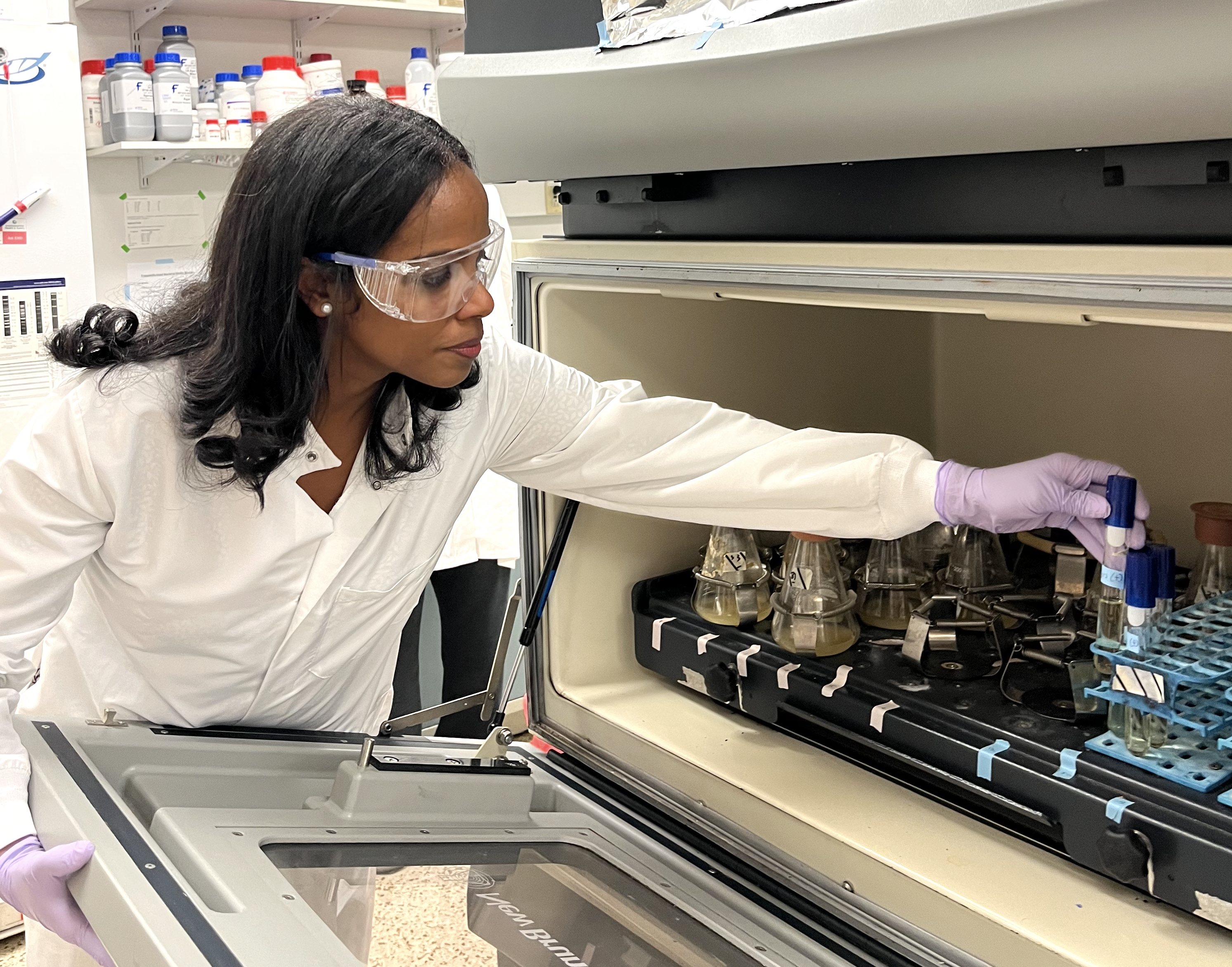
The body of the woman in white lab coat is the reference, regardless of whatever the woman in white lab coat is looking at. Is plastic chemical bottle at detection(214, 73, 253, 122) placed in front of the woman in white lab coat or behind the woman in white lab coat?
behind

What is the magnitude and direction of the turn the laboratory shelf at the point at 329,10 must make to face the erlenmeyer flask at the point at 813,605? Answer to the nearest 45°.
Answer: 0° — it already faces it

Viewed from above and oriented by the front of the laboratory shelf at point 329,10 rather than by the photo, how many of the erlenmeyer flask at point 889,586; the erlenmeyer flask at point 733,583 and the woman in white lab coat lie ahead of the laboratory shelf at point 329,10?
3

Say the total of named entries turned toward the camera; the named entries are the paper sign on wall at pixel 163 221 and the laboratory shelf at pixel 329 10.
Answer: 2

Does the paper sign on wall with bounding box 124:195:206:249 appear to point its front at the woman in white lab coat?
yes

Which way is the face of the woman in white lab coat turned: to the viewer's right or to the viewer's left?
to the viewer's right

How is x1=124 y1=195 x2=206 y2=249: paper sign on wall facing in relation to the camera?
toward the camera

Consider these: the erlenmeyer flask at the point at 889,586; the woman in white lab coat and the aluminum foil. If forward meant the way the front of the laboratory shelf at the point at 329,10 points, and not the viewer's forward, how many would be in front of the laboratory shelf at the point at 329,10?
3

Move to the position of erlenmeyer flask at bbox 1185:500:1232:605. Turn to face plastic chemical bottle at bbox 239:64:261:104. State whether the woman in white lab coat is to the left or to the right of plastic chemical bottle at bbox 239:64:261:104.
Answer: left

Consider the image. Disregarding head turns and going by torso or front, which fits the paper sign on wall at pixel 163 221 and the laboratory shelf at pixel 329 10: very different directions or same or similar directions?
same or similar directions

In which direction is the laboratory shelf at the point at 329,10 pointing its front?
toward the camera
